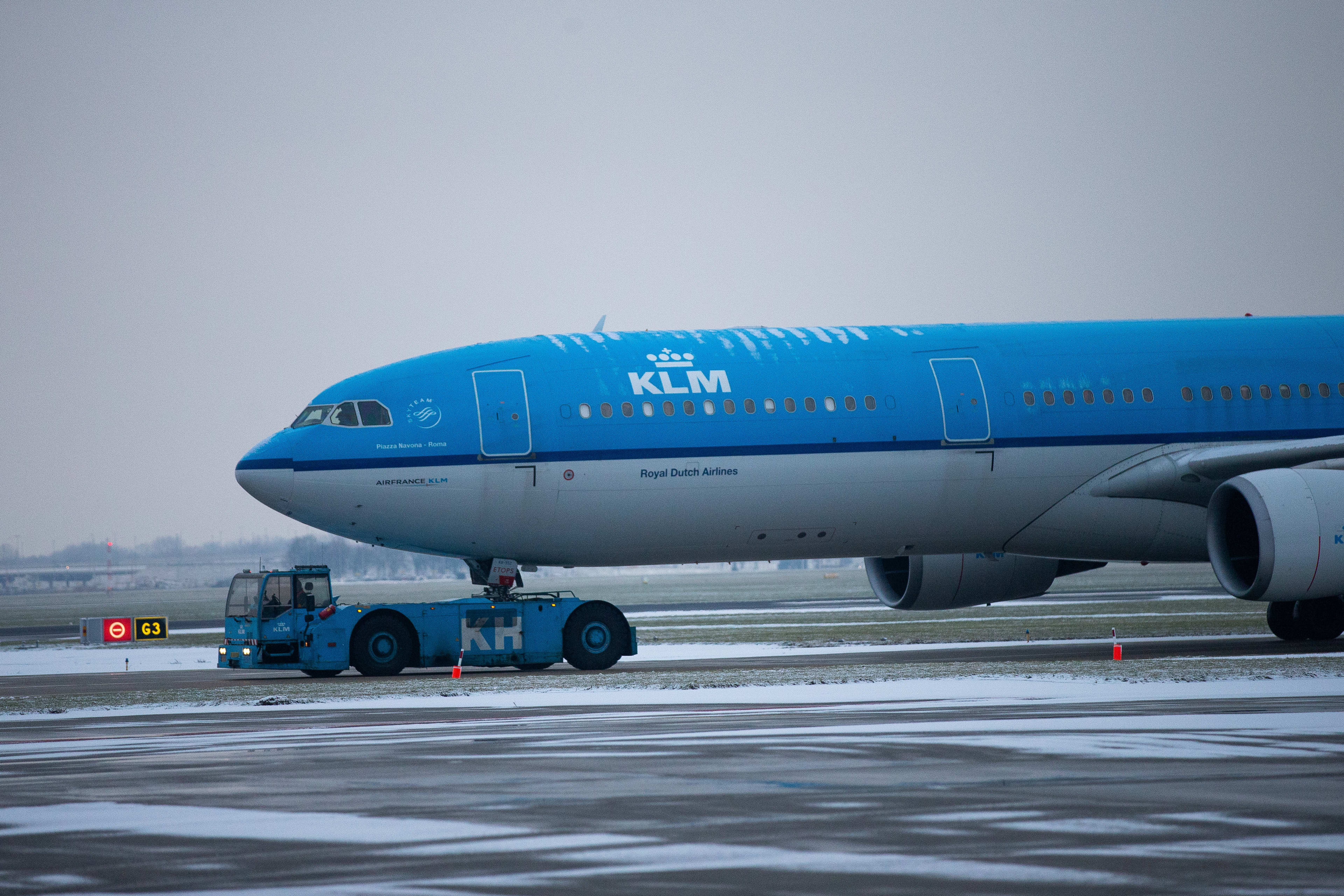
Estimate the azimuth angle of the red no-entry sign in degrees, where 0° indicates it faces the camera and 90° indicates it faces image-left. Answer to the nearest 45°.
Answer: approximately 0°

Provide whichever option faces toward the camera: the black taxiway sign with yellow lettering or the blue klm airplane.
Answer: the black taxiway sign with yellow lettering

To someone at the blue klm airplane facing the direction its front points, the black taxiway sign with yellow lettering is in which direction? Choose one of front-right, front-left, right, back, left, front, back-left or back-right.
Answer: front-right

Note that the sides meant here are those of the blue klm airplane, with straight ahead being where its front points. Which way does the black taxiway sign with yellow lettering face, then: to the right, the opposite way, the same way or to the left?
to the left

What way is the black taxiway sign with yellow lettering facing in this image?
toward the camera

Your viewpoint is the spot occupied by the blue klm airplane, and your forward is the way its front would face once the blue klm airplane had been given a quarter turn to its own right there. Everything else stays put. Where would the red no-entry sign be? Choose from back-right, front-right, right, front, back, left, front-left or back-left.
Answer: front-left

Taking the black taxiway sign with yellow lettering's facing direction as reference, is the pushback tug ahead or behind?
ahead

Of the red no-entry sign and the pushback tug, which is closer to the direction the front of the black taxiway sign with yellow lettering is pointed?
the pushback tug

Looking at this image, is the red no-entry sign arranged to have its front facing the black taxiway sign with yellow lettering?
no

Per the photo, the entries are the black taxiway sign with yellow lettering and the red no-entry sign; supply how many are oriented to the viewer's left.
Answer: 0

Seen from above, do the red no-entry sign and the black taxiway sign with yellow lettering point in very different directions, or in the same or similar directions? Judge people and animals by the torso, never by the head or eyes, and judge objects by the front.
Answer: same or similar directions

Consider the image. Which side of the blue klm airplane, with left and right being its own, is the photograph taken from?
left

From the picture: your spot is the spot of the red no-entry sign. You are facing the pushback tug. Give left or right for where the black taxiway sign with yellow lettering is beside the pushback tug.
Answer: left
